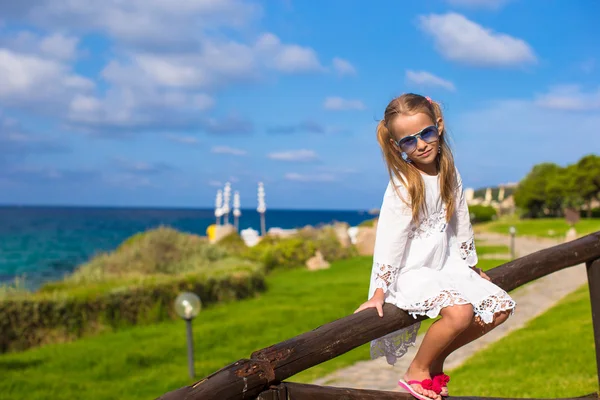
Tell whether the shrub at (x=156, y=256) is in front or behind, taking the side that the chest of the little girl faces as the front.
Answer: behind

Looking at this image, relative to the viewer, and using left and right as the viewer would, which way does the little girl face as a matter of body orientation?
facing the viewer and to the right of the viewer

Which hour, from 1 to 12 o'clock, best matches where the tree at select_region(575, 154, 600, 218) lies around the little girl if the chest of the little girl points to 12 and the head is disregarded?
The tree is roughly at 8 o'clock from the little girl.

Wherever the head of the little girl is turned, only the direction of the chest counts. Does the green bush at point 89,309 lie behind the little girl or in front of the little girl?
behind

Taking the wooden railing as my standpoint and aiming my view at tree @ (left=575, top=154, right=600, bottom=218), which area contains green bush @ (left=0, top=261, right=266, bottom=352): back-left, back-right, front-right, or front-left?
front-left

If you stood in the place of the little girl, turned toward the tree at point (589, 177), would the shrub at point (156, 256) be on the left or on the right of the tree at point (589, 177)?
left
